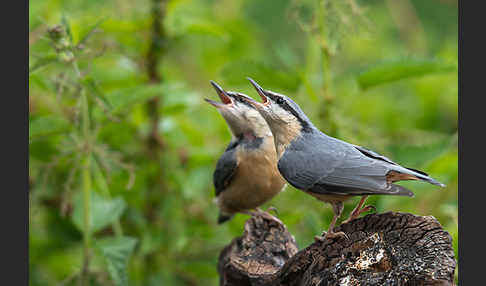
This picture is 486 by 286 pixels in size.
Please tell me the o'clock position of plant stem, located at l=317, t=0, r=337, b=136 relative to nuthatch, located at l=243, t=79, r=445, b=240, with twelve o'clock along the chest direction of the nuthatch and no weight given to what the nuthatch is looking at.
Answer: The plant stem is roughly at 3 o'clock from the nuthatch.

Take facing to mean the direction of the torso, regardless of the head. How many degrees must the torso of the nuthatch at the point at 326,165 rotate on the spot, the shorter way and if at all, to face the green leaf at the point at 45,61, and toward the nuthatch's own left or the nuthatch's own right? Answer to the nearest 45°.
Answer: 0° — it already faces it

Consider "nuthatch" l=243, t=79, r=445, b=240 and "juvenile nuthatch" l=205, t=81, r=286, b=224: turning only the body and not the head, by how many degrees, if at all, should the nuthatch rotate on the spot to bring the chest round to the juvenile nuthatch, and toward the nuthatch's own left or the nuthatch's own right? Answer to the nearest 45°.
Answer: approximately 45° to the nuthatch's own right

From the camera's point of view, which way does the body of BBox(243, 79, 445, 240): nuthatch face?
to the viewer's left

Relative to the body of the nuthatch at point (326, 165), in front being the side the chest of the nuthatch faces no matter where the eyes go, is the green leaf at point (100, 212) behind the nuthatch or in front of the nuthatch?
in front

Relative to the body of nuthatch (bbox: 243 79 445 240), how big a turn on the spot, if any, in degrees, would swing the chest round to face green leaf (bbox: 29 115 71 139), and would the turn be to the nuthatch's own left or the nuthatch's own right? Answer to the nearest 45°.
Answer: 0° — it already faces it

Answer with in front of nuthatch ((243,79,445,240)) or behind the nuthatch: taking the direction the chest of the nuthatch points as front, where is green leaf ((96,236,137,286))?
in front

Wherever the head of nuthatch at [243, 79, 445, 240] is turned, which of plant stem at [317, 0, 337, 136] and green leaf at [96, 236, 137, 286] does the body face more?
the green leaf

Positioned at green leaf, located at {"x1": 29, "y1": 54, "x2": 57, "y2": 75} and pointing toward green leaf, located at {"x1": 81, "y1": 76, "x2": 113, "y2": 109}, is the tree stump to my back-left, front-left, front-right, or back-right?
front-right

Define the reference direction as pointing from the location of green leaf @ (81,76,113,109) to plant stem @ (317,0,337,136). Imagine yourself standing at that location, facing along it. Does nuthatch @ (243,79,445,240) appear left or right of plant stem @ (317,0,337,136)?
right

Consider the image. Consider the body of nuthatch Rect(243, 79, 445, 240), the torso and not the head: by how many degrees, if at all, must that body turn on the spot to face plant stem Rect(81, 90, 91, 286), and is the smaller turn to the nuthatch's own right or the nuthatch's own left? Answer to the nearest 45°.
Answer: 0° — it already faces it
